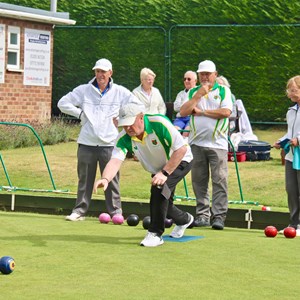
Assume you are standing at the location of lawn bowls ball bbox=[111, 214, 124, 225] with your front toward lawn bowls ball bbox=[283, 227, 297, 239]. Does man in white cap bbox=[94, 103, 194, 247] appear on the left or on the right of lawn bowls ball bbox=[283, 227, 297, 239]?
right

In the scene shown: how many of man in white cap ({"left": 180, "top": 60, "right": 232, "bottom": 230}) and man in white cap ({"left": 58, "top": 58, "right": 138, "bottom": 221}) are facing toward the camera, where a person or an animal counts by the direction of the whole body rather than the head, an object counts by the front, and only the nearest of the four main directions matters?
2

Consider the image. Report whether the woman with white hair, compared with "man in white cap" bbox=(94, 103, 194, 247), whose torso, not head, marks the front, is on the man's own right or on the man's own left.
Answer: on the man's own right

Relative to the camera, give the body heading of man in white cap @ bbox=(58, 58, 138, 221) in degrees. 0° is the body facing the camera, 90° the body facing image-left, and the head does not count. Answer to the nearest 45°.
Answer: approximately 0°

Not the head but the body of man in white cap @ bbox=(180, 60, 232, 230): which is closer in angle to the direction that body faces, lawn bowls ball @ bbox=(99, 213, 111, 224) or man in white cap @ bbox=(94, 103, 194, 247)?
the man in white cap

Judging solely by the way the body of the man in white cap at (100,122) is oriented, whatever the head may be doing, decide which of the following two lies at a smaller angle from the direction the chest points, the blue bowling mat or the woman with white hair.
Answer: the blue bowling mat

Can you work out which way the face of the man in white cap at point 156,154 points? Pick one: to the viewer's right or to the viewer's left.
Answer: to the viewer's left

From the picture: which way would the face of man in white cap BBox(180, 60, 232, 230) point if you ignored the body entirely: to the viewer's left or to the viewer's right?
to the viewer's left

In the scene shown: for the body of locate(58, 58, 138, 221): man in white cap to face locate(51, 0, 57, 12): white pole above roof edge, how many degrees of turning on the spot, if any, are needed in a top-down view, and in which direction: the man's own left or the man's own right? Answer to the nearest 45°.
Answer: approximately 180°

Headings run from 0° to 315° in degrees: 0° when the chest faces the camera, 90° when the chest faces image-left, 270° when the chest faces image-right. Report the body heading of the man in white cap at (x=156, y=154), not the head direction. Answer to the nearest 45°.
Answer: approximately 45°
